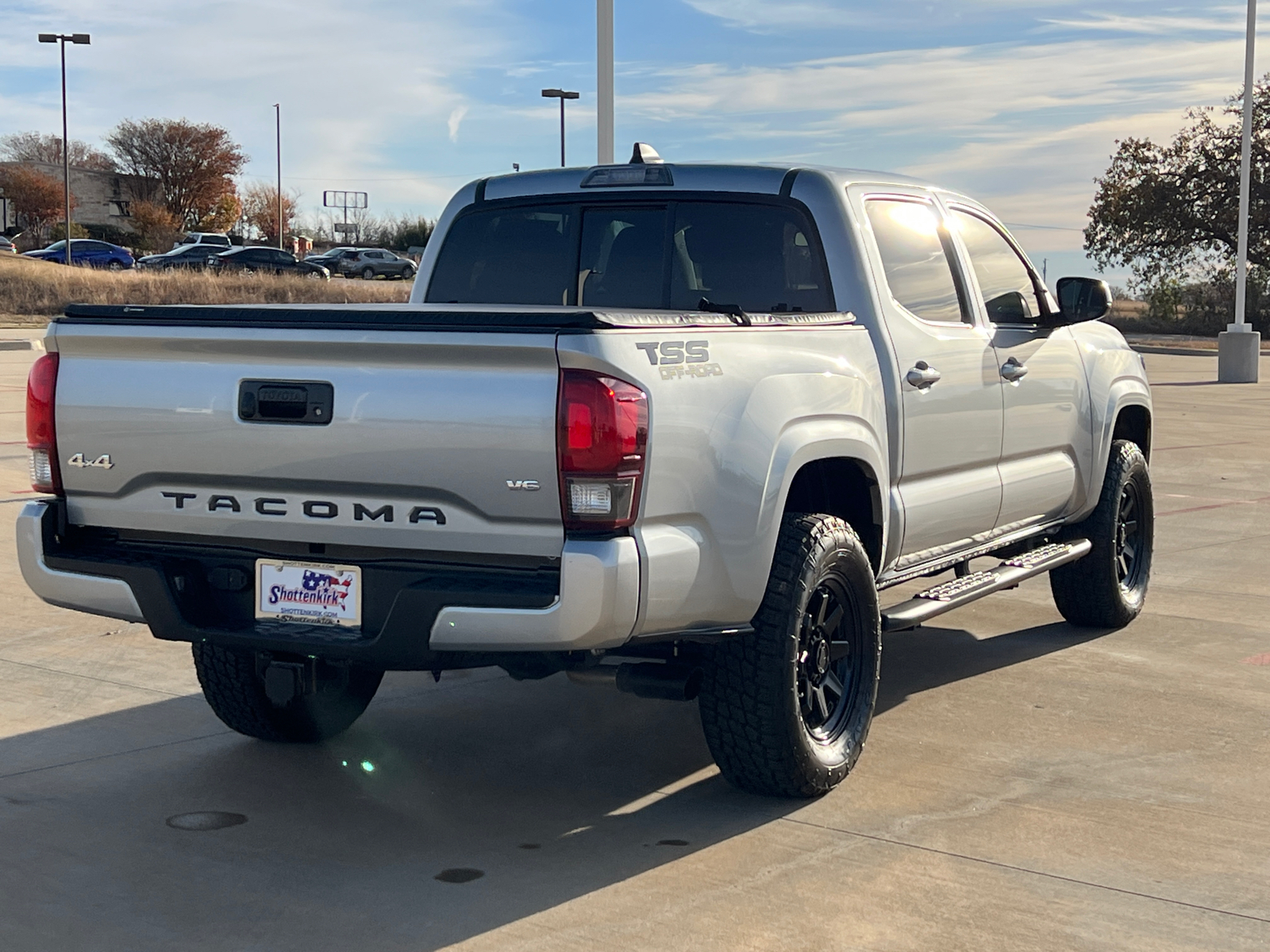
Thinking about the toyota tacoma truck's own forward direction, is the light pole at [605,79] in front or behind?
in front

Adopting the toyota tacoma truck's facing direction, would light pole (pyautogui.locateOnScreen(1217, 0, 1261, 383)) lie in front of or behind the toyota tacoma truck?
in front

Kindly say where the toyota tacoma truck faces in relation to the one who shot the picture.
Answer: facing away from the viewer and to the right of the viewer
